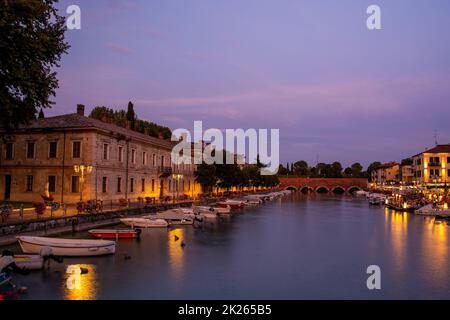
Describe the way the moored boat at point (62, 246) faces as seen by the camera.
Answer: facing to the left of the viewer

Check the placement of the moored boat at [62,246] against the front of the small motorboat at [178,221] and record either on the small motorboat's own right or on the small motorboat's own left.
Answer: on the small motorboat's own left

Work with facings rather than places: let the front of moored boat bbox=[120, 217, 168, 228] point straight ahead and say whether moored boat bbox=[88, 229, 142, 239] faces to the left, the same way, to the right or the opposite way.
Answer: the same way

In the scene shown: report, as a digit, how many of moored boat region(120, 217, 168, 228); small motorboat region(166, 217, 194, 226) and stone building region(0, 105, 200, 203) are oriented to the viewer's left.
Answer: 2

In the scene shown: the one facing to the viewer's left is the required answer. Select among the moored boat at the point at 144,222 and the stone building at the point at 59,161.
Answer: the moored boat

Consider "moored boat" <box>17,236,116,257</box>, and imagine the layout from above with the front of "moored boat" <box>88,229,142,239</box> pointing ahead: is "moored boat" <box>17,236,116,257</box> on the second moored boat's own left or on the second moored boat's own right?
on the second moored boat's own left

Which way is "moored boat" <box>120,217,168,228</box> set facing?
to the viewer's left

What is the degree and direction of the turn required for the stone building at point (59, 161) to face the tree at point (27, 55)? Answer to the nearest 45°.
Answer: approximately 45° to its right

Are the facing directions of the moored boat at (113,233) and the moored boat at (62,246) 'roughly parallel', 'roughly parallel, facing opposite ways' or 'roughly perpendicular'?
roughly parallel

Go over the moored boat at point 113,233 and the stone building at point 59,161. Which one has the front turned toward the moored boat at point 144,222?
the stone building

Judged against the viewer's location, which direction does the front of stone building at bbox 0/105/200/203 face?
facing the viewer and to the right of the viewer

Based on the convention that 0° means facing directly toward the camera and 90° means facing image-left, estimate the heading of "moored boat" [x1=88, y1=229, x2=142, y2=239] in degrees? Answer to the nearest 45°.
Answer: approximately 90°

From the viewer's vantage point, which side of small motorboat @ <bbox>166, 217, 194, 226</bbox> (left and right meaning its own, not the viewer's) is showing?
left

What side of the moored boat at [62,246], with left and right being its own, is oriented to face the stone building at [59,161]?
right
